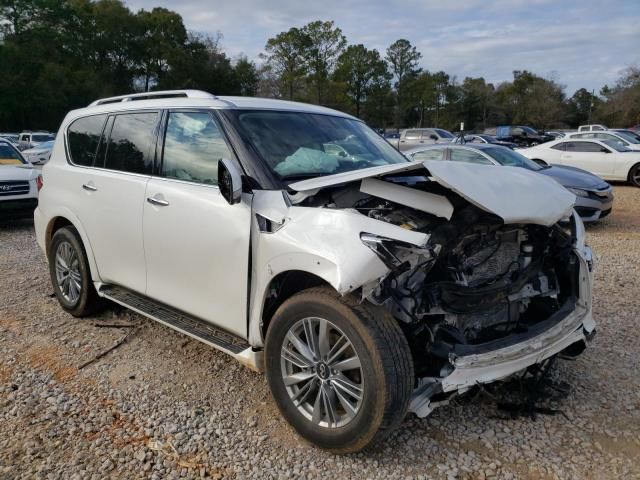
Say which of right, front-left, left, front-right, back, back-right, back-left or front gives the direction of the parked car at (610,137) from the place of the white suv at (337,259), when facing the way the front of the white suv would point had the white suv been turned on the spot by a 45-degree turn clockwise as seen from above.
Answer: back-left

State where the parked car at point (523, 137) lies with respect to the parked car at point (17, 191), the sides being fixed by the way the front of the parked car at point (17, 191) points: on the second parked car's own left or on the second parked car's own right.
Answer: on the second parked car's own left

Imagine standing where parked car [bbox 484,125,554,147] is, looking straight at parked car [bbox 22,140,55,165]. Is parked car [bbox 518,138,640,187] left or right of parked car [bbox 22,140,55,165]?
left

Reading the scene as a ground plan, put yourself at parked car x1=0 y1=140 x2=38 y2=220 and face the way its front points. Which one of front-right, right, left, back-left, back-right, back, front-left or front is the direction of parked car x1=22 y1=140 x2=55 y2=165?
back-left

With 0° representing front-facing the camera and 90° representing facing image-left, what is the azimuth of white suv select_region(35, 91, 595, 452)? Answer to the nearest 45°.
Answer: approximately 315°

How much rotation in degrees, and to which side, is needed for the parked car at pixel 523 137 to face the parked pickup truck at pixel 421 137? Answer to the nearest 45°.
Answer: approximately 90° to its right

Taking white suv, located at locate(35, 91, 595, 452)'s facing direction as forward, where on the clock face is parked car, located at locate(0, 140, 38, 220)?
The parked car is roughly at 6 o'clock from the white suv.
